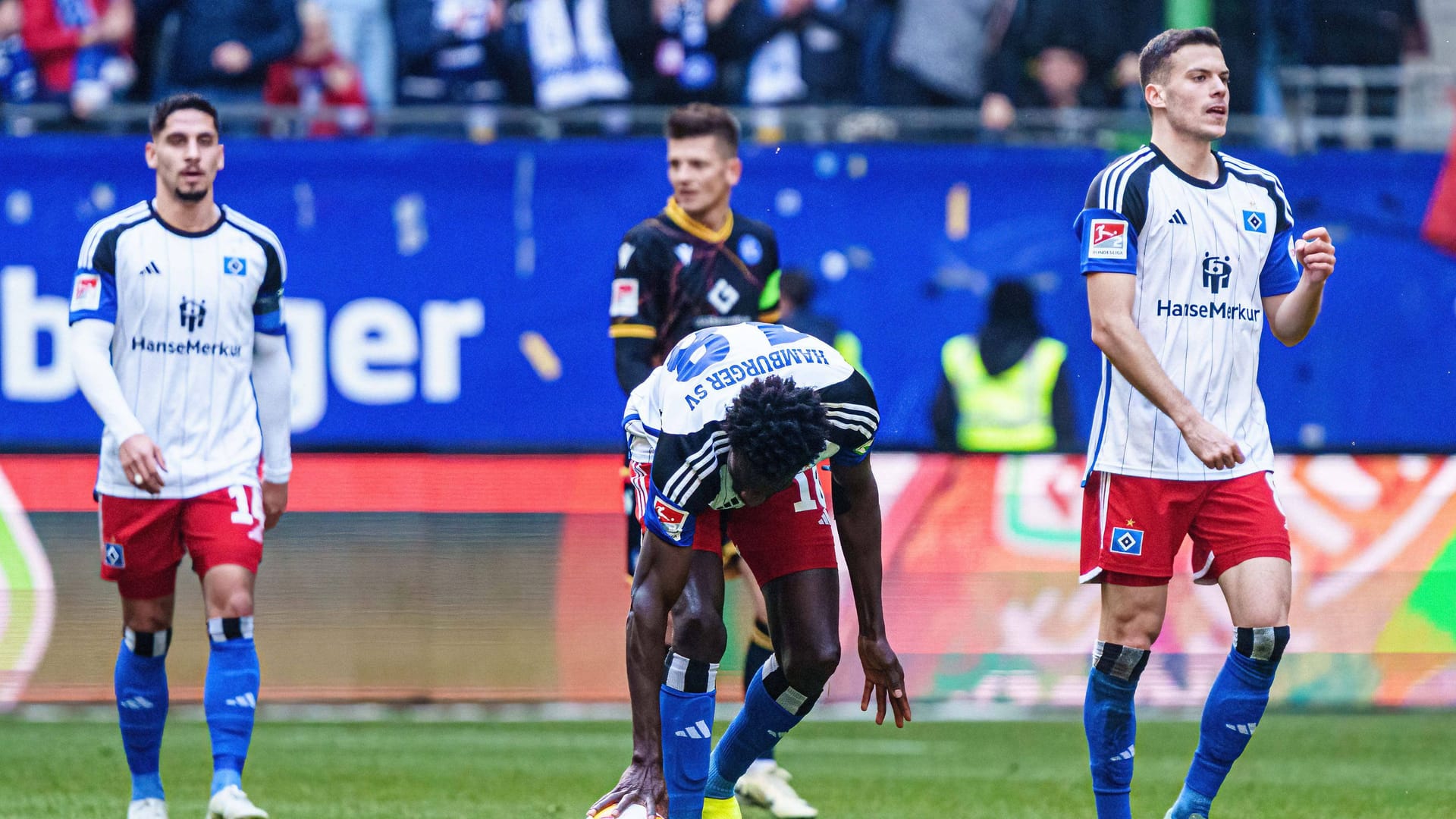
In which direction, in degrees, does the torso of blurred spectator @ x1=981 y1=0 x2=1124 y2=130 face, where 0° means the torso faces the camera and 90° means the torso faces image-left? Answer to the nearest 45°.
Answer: approximately 0°

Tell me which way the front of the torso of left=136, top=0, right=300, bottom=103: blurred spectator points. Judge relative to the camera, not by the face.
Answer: toward the camera

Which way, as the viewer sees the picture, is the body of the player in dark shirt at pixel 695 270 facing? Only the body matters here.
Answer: toward the camera

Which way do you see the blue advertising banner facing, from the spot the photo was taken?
facing the viewer

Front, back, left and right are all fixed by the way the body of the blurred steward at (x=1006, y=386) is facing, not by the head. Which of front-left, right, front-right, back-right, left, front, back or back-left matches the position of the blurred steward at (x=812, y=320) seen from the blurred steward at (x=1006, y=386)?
left

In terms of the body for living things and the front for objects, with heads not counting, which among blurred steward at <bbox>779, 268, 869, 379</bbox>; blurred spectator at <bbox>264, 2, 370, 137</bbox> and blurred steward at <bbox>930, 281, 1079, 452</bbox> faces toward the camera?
blurred spectator at <bbox>264, 2, 370, 137</bbox>

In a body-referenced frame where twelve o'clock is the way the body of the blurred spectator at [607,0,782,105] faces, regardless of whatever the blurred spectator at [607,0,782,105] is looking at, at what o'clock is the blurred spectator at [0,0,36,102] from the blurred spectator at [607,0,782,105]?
the blurred spectator at [0,0,36,102] is roughly at 3 o'clock from the blurred spectator at [607,0,782,105].

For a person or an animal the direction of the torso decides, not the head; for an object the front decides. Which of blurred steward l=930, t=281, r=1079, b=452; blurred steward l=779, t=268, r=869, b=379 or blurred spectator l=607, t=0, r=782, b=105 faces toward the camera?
blurred spectator l=607, t=0, r=782, b=105

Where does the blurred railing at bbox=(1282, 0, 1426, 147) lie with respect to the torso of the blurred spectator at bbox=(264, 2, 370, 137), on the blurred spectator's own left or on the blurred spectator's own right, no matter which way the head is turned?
on the blurred spectator's own left

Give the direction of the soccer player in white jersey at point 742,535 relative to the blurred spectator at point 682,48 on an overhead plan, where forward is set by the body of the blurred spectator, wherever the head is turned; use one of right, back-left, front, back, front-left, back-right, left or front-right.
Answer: front

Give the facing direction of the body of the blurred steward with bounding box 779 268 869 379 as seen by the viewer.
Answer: away from the camera

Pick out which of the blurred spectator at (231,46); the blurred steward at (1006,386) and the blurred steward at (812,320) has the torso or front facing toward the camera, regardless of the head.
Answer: the blurred spectator at (231,46)
